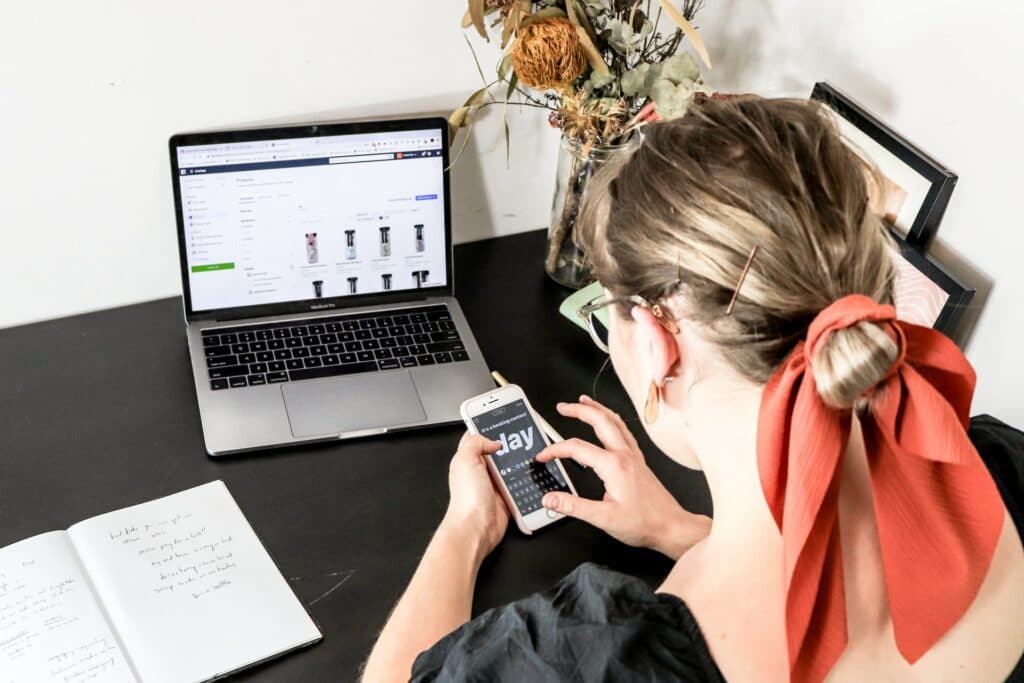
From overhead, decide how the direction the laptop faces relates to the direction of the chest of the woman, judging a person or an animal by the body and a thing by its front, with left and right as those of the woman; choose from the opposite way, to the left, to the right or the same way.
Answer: the opposite way

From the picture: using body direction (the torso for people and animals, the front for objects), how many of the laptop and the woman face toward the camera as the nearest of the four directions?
1

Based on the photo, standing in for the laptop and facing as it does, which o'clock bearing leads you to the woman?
The woman is roughly at 11 o'clock from the laptop.

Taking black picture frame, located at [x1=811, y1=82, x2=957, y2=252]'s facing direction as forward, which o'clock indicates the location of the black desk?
The black desk is roughly at 12 o'clock from the black picture frame.

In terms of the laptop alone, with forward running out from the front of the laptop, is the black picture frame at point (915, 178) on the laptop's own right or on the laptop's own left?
on the laptop's own left

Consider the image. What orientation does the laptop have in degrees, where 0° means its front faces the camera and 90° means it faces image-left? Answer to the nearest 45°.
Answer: approximately 0°

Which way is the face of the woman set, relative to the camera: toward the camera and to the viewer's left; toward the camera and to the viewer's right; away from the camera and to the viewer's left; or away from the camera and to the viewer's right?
away from the camera and to the viewer's left

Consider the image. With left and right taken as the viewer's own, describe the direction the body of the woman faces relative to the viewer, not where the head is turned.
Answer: facing away from the viewer and to the left of the viewer

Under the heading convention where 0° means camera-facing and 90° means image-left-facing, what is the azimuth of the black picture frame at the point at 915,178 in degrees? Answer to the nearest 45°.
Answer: approximately 45°
